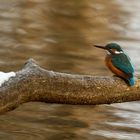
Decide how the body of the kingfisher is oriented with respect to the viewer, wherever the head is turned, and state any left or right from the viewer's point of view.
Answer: facing to the left of the viewer
